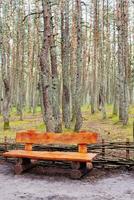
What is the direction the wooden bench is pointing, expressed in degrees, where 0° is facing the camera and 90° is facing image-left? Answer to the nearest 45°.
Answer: approximately 45°
